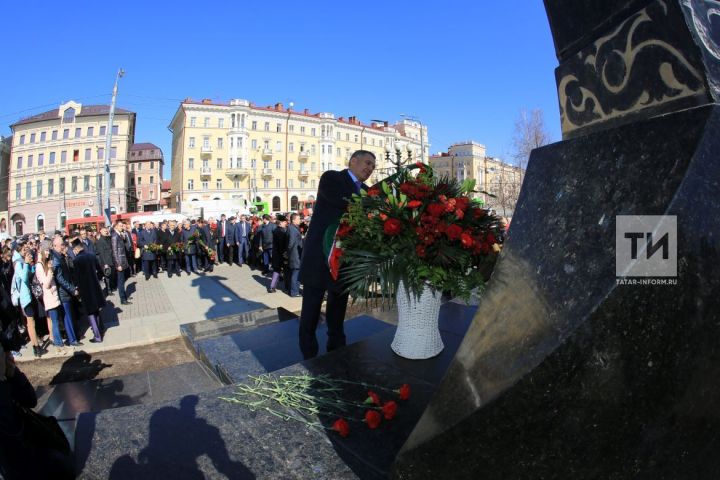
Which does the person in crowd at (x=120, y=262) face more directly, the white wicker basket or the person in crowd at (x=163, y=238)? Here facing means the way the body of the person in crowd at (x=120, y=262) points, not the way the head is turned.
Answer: the white wicker basket

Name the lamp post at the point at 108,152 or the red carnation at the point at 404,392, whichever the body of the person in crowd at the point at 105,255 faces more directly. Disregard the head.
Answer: the red carnation

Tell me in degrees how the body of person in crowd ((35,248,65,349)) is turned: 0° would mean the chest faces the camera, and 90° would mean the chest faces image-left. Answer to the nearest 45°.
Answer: approximately 315°

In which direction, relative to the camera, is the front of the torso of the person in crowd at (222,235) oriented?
toward the camera

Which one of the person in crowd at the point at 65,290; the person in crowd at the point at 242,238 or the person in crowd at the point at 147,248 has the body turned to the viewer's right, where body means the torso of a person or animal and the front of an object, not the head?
the person in crowd at the point at 65,290

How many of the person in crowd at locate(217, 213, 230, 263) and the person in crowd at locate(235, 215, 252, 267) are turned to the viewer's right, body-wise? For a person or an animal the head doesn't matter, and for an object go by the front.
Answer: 0

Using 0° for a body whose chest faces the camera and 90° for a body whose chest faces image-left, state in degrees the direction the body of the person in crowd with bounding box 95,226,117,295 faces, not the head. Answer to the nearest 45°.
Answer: approximately 315°

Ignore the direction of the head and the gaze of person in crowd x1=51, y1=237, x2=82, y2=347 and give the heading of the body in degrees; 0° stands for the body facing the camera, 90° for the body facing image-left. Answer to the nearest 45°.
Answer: approximately 270°
